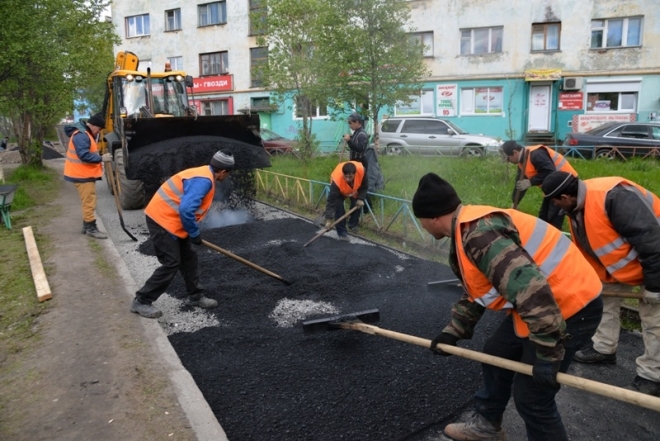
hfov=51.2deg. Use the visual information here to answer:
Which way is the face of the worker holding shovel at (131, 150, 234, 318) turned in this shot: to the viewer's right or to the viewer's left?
to the viewer's right

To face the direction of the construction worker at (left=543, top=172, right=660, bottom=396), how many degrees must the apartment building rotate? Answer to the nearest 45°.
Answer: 0° — it already faces them

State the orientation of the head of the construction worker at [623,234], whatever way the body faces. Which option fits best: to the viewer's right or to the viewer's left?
to the viewer's left

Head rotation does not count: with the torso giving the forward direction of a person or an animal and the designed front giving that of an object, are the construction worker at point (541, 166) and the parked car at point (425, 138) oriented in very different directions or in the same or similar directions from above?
very different directions

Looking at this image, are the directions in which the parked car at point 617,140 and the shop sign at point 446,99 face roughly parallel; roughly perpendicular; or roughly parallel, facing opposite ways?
roughly perpendicular

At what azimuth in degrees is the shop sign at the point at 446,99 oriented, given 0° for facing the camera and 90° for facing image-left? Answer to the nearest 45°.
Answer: approximately 0°

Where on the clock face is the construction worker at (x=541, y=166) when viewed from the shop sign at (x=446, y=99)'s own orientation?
The construction worker is roughly at 12 o'clock from the shop sign.

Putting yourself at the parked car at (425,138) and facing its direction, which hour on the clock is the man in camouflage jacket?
The man in camouflage jacket is roughly at 3 o'clock from the parked car.

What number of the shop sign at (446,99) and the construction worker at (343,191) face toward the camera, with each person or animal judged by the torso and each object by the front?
2
